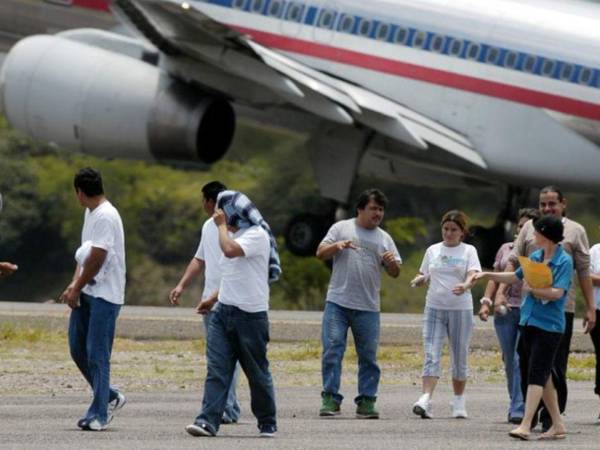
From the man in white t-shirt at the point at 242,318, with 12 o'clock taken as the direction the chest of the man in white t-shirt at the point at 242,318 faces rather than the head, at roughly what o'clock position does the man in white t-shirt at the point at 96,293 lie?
the man in white t-shirt at the point at 96,293 is roughly at 2 o'clock from the man in white t-shirt at the point at 242,318.

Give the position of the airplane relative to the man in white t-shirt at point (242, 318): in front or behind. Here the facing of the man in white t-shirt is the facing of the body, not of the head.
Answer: behind

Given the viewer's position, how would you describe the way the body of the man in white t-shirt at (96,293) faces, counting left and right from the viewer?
facing to the left of the viewer

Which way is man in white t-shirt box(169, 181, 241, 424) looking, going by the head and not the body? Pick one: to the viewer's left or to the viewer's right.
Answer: to the viewer's left

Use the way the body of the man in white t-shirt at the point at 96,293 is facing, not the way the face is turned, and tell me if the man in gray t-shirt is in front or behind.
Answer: behind
